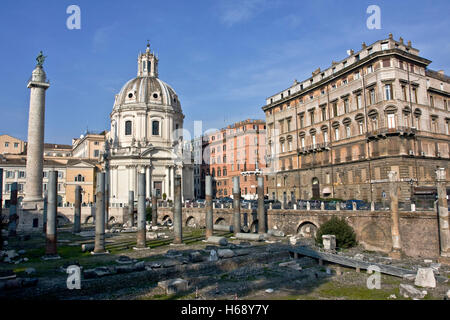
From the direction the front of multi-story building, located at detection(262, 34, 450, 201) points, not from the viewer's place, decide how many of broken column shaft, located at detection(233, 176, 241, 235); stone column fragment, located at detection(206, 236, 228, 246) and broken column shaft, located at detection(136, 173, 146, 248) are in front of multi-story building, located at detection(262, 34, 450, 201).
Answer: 3

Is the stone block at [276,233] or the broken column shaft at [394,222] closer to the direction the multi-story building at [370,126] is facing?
the stone block

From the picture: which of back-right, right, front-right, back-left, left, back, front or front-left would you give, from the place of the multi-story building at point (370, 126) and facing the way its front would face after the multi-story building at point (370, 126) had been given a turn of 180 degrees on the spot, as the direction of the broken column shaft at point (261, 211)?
back

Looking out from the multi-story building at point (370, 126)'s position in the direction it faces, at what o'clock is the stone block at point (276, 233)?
The stone block is roughly at 12 o'clock from the multi-story building.

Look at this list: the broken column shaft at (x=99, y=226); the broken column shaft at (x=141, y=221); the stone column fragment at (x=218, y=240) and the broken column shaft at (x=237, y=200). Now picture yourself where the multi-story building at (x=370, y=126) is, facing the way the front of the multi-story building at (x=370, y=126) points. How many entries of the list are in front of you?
4

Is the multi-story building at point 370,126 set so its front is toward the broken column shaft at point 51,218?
yes

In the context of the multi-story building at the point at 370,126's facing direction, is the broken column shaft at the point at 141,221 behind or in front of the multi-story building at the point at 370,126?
in front

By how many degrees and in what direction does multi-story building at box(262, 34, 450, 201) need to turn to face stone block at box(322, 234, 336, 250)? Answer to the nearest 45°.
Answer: approximately 45° to its left

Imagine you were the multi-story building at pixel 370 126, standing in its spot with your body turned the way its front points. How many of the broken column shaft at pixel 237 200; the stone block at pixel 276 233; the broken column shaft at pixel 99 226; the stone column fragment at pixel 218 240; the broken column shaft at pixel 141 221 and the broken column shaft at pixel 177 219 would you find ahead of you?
6

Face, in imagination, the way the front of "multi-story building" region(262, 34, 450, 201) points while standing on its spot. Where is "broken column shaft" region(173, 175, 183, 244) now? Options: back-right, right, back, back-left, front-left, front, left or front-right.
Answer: front

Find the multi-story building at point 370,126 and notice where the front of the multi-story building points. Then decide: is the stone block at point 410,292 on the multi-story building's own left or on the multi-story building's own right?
on the multi-story building's own left

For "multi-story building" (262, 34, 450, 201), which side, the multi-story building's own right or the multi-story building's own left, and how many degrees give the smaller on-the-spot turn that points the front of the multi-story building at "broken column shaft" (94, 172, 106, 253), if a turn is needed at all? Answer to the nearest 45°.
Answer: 0° — it already faces it

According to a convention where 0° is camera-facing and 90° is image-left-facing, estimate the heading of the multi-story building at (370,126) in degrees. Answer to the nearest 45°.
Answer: approximately 45°

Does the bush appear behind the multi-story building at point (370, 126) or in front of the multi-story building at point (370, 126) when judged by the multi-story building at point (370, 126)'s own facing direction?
in front

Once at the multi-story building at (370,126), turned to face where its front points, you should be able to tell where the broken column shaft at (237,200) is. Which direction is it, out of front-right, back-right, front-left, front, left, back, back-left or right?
front

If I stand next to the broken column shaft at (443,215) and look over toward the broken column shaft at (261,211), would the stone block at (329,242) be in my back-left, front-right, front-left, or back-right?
front-left
